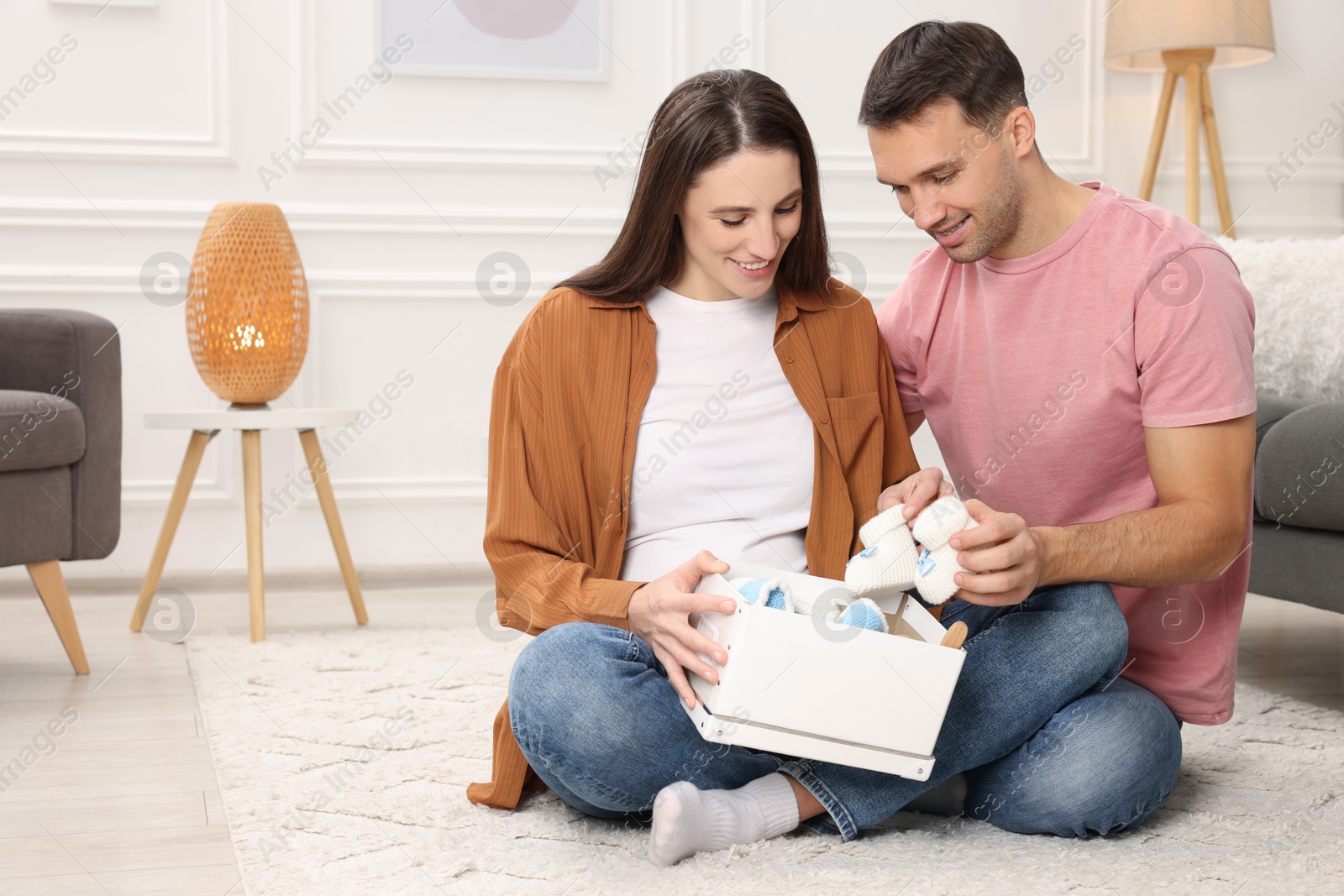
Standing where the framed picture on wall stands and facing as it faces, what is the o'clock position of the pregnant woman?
The pregnant woman is roughly at 12 o'clock from the framed picture on wall.

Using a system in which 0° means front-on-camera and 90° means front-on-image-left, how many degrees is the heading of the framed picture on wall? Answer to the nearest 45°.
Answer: approximately 0°

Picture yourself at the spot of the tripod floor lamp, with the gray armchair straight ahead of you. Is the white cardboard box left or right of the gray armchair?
left

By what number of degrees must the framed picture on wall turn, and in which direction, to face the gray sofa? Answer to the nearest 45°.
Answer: approximately 45° to its left
